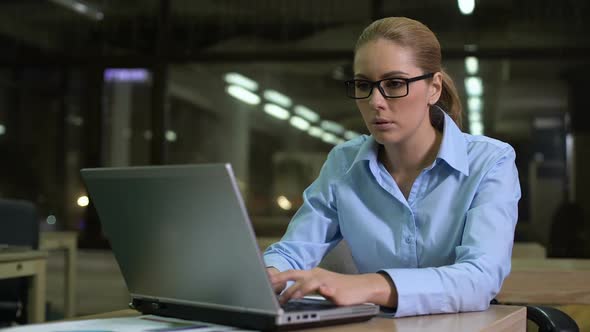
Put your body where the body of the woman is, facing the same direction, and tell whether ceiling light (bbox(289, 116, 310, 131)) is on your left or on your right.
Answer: on your right

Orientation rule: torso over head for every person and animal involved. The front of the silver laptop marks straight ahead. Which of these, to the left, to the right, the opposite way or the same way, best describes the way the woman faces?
the opposite way

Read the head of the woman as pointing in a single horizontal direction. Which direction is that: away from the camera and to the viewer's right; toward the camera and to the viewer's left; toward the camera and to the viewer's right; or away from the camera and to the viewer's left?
toward the camera and to the viewer's left

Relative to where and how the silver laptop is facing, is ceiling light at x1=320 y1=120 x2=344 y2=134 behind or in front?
in front

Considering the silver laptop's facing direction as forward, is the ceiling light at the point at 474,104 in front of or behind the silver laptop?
in front

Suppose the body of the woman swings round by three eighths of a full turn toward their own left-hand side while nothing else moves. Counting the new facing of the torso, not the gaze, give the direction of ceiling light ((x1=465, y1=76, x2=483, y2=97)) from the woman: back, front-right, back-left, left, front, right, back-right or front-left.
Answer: left

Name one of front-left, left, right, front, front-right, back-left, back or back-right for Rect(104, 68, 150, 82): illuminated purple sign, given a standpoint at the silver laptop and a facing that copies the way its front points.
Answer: front-left

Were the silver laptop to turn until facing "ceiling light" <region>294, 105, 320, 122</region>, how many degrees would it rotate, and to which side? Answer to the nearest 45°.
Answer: approximately 45° to its left

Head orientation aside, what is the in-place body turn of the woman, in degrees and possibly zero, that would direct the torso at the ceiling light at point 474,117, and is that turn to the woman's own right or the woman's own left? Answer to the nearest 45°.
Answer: approximately 135° to the woman's own right

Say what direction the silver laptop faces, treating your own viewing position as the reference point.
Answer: facing away from the viewer and to the right of the viewer

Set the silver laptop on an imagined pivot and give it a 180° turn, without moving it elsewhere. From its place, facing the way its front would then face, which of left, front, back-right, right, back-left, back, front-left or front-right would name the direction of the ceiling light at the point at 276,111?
back-right

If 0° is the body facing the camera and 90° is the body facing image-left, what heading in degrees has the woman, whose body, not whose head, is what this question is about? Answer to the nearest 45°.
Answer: approximately 45°
